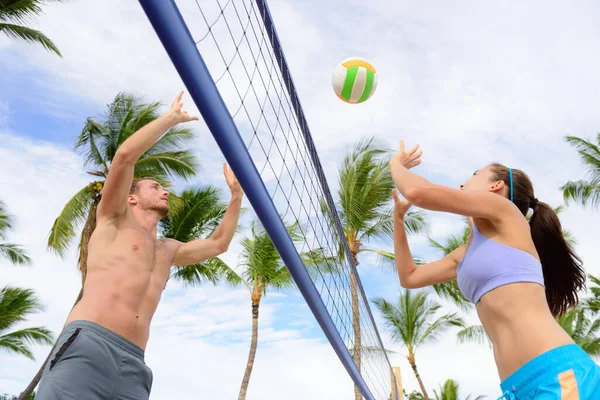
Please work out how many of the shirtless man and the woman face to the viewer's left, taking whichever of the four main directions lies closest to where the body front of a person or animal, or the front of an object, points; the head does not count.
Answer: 1

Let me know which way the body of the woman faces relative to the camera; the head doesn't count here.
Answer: to the viewer's left

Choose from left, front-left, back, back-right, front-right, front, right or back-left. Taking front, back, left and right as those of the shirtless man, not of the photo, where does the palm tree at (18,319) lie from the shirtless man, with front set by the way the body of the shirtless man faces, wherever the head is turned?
back-left

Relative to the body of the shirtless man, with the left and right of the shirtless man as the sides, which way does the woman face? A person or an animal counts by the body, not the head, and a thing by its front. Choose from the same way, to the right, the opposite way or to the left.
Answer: the opposite way

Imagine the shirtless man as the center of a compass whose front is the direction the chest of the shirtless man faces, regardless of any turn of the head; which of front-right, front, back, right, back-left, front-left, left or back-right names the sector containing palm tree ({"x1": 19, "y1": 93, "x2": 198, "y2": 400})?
back-left

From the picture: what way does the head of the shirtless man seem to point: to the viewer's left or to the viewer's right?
to the viewer's right

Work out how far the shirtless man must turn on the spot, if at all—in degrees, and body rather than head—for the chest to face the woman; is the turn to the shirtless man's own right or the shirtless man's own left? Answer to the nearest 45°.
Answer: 0° — they already face them

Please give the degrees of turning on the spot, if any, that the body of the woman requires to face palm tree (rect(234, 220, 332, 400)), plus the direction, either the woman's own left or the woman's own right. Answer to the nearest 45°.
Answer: approximately 45° to the woman's own right

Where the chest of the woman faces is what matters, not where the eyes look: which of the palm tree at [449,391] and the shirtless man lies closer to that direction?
the shirtless man
